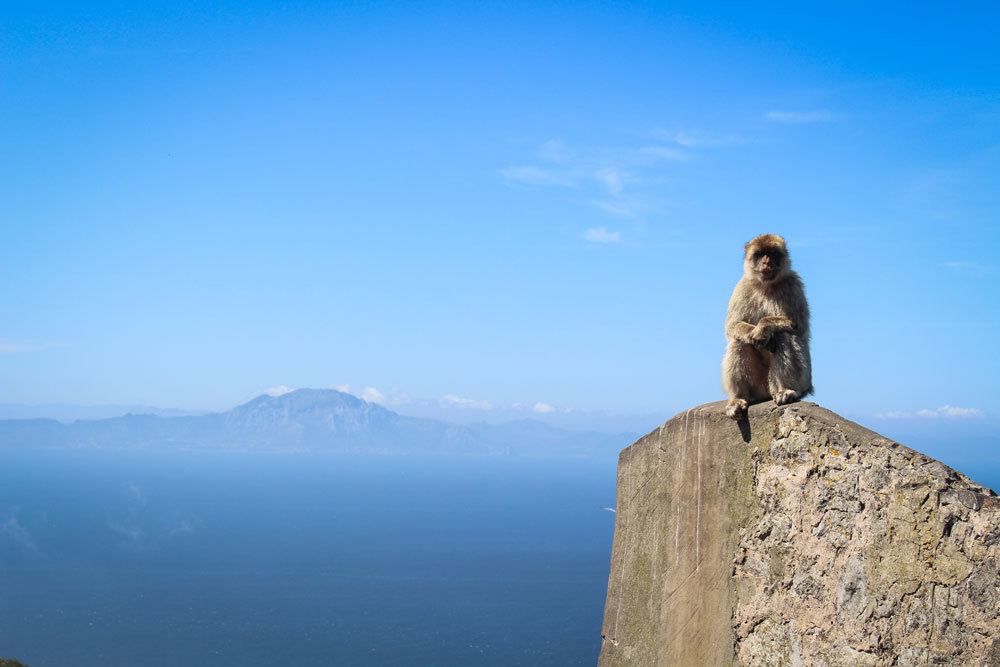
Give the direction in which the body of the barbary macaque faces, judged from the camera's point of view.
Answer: toward the camera
